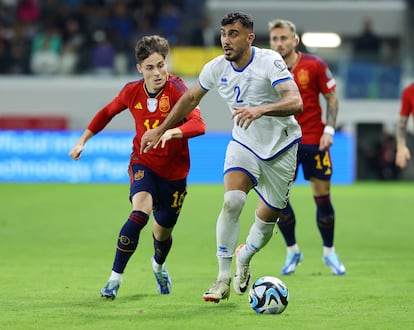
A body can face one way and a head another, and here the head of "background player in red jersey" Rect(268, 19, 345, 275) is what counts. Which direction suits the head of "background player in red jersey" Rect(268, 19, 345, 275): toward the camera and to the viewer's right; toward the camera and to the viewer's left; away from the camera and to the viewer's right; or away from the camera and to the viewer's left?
toward the camera and to the viewer's left

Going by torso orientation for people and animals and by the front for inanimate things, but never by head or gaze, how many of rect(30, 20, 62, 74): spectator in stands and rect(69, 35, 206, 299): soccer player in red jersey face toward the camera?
2

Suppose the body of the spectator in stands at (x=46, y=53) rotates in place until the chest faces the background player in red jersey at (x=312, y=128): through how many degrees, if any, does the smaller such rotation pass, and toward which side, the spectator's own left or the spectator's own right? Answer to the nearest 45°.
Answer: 0° — they already face them

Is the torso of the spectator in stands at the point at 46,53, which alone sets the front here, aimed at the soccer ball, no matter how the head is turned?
yes

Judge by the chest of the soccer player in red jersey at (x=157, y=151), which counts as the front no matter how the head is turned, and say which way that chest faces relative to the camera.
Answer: toward the camera

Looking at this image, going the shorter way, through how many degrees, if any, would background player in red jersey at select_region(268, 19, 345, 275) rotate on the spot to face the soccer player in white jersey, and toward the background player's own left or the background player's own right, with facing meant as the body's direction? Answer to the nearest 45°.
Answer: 0° — they already face them

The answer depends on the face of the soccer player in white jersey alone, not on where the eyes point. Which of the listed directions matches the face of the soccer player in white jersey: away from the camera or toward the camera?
toward the camera

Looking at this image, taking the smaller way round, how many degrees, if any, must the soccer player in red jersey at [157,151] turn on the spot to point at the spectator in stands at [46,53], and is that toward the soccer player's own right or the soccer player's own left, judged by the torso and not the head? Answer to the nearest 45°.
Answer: approximately 180°

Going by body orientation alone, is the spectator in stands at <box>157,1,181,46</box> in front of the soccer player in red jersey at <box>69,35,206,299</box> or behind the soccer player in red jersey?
behind

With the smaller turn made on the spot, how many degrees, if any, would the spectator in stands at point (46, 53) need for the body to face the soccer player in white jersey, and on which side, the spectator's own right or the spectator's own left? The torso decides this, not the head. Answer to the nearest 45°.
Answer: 0° — they already face them

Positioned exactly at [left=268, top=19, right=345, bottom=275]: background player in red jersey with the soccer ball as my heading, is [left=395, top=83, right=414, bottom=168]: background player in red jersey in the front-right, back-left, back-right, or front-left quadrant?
back-left

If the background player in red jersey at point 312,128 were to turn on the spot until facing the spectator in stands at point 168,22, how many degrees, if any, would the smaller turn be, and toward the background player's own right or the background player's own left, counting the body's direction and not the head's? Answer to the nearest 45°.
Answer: approximately 180°

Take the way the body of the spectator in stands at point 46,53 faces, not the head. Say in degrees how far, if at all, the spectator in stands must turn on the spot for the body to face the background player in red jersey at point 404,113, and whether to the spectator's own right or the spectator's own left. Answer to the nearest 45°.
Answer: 0° — they already face them

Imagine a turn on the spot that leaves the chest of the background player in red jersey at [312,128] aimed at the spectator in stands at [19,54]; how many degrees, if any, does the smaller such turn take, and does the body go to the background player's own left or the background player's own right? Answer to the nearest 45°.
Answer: approximately 135° to the background player's own right

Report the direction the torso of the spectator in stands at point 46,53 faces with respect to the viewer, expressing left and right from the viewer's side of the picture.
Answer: facing the viewer

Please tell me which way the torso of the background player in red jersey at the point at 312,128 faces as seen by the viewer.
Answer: toward the camera

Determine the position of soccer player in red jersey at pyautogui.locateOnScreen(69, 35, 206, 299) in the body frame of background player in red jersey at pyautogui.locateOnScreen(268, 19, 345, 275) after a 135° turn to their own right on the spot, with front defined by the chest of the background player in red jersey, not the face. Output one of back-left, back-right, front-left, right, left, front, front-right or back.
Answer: left

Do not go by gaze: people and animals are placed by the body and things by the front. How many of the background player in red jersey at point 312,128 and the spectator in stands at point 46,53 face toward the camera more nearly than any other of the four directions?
2

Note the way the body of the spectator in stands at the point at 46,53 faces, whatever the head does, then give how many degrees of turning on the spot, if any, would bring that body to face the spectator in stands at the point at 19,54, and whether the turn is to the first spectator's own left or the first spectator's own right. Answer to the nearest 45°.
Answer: approximately 90° to the first spectator's own right
